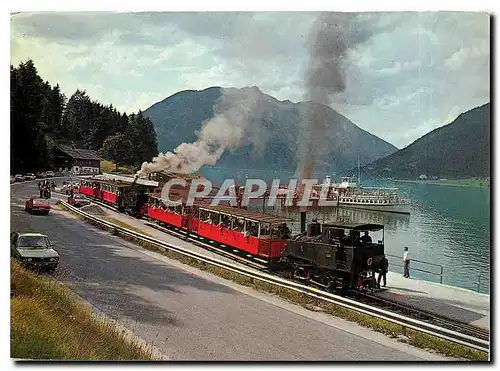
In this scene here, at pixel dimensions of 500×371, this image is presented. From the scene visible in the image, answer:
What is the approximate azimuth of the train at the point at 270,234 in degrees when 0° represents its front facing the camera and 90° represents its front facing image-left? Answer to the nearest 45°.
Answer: approximately 315°

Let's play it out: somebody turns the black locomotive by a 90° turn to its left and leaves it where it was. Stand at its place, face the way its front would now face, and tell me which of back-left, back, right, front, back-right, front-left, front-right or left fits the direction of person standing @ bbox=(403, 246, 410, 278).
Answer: back-left

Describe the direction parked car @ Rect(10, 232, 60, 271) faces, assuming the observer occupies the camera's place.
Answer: facing the viewer and to the right of the viewer

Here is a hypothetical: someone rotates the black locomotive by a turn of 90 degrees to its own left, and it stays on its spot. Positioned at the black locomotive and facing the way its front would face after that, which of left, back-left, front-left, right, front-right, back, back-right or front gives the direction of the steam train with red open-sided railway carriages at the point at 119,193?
front-right

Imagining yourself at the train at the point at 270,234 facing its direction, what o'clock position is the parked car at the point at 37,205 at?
The parked car is roughly at 5 o'clock from the train.

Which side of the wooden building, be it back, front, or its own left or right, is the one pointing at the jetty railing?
front

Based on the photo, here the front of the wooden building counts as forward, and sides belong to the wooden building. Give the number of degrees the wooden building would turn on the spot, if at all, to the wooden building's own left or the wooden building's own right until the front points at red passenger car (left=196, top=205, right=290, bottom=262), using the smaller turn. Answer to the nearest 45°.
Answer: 0° — it already faces it

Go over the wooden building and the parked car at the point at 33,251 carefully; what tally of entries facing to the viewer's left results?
0
